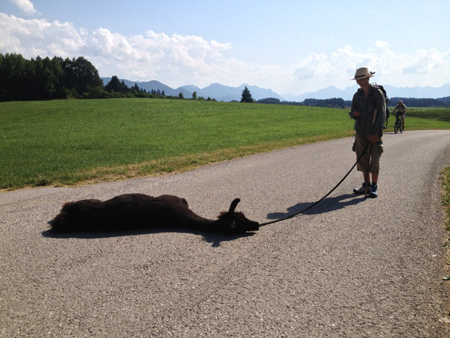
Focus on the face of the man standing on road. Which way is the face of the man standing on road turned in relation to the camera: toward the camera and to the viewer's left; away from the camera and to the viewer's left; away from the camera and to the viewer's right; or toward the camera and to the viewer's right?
toward the camera and to the viewer's left

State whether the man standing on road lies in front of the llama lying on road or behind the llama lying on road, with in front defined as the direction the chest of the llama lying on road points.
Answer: in front

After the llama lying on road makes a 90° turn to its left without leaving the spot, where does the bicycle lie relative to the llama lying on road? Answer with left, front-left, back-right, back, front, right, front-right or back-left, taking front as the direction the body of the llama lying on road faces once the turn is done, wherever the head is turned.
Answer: front-right

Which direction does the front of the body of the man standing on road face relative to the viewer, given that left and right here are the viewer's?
facing the viewer and to the left of the viewer

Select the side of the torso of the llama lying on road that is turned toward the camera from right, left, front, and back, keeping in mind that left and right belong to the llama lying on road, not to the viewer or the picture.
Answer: right

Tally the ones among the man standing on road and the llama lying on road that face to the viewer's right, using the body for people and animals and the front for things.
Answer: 1

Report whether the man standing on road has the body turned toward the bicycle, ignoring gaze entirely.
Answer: no
